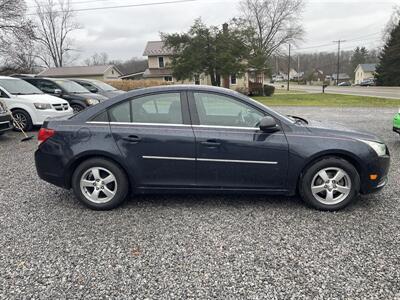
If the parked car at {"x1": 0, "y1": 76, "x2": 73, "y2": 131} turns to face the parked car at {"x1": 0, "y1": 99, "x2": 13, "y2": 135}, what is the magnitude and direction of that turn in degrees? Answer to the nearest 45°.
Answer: approximately 90° to its right

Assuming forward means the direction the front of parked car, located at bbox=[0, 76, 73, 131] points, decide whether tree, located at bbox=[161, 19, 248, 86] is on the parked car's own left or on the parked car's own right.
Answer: on the parked car's own left

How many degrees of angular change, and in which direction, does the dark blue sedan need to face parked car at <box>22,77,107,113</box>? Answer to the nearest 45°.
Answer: approximately 135° to its left

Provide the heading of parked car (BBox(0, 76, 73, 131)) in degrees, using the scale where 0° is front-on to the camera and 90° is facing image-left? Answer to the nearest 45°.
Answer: approximately 315°

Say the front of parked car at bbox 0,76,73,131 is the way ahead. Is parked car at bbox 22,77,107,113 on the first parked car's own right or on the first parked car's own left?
on the first parked car's own left

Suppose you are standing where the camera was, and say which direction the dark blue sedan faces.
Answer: facing to the right of the viewer

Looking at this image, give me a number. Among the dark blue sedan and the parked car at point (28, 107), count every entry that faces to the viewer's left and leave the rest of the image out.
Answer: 0

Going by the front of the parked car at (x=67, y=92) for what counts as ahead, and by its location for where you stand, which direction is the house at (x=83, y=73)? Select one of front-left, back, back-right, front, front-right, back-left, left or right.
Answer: back-left

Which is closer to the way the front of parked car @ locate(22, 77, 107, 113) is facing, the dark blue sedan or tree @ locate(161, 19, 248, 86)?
the dark blue sedan

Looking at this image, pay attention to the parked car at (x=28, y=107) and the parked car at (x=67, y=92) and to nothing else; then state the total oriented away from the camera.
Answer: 0
